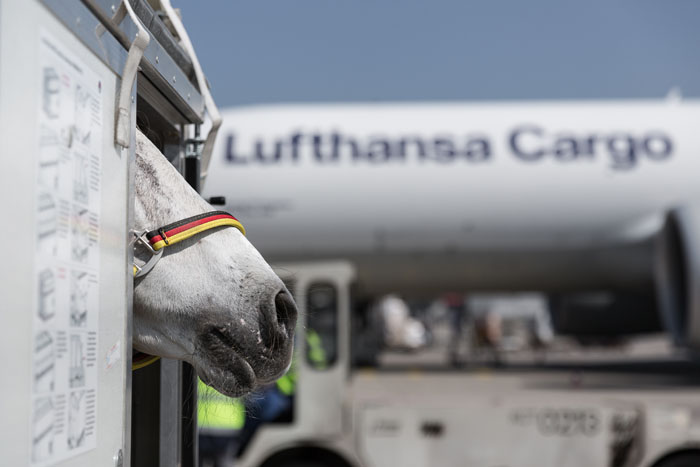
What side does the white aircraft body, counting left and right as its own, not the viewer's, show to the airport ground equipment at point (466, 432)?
left

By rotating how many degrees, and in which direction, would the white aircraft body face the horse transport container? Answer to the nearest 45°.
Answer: approximately 90° to its left

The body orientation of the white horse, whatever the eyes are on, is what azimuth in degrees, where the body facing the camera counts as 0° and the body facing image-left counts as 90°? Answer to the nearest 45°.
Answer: approximately 270°

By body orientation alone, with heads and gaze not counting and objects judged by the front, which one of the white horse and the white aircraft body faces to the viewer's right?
the white horse

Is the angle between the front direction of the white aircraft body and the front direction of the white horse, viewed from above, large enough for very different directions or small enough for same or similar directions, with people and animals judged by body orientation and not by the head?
very different directions

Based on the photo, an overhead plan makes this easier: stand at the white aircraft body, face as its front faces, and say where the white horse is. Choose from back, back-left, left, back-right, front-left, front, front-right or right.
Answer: left

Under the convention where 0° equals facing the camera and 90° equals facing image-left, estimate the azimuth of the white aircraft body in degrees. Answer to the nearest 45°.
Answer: approximately 90°

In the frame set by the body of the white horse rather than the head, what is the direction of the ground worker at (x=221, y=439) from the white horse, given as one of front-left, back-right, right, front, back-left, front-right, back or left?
left
